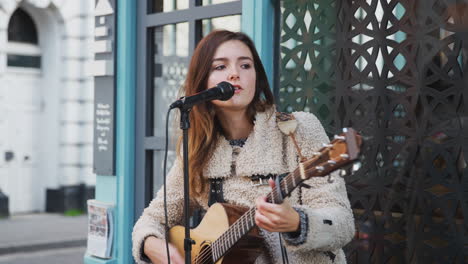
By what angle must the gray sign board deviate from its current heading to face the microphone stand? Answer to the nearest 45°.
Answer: approximately 45° to its left

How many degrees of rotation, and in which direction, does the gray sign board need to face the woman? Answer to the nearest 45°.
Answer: approximately 45° to its left

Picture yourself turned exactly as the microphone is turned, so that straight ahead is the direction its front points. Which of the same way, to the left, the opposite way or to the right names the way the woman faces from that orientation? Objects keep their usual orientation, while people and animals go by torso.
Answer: to the right

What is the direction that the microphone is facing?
to the viewer's right

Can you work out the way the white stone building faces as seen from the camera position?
facing the viewer and to the right of the viewer

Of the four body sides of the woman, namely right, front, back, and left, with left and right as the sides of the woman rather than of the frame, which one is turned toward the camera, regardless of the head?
front

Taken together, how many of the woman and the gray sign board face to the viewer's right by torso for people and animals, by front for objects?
0

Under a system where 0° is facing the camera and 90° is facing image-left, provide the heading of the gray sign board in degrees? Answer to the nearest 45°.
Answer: approximately 45°

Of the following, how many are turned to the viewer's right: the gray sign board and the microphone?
1

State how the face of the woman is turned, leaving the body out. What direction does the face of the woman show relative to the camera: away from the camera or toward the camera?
toward the camera
